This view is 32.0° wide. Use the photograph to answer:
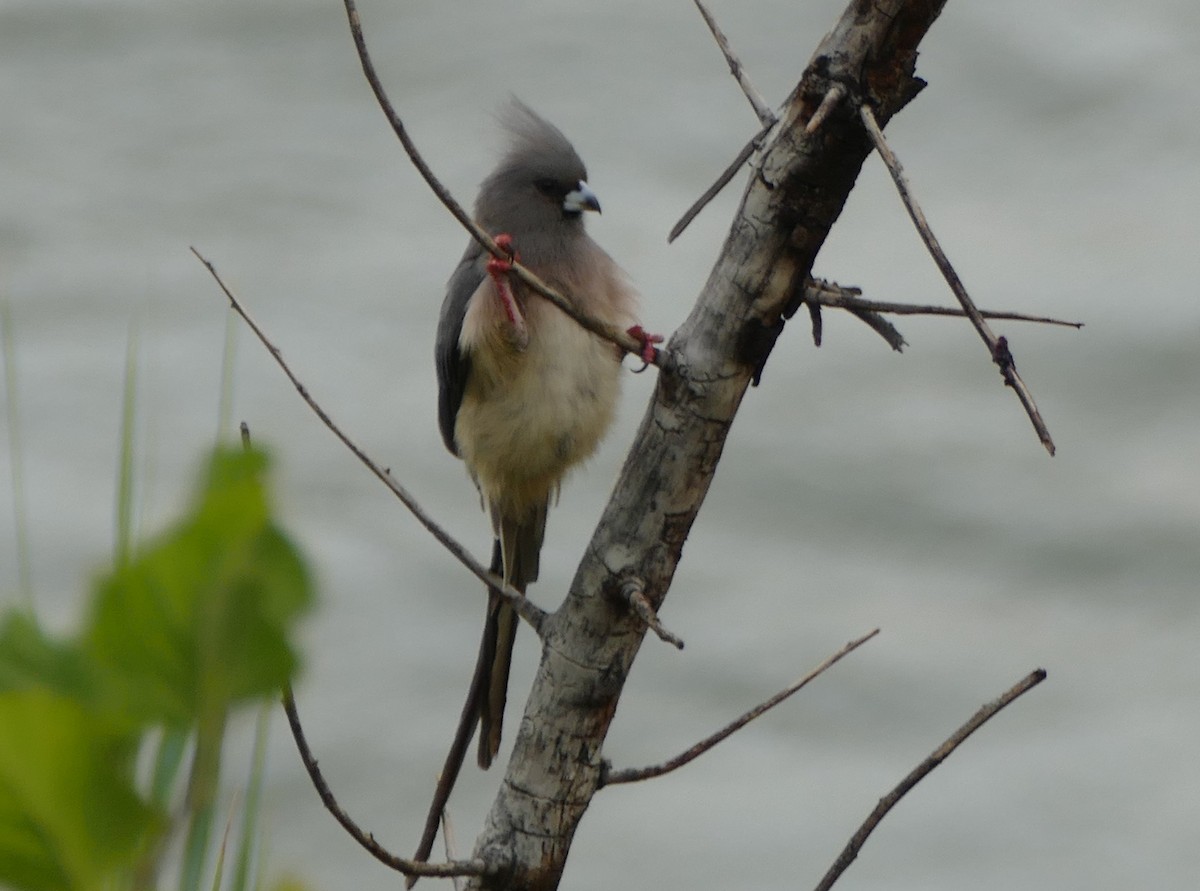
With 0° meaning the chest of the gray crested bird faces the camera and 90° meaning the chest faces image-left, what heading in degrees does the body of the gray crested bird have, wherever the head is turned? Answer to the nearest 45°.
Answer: approximately 315°
